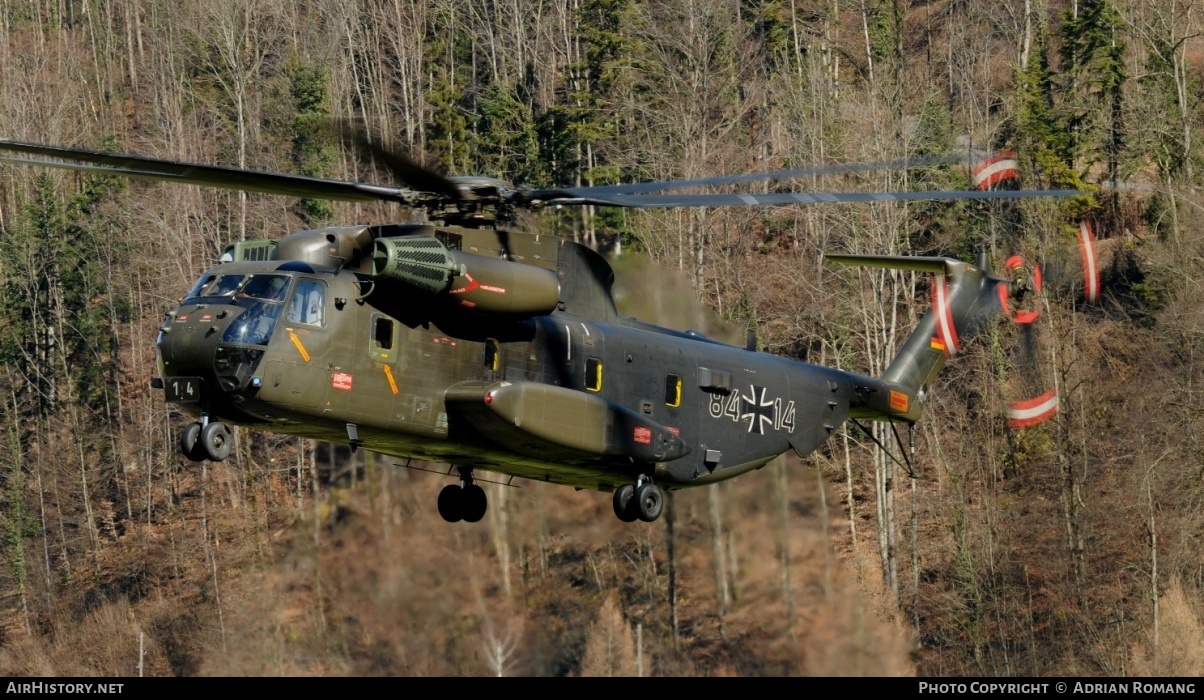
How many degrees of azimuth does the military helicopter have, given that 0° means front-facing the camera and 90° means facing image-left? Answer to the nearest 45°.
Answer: approximately 45°
